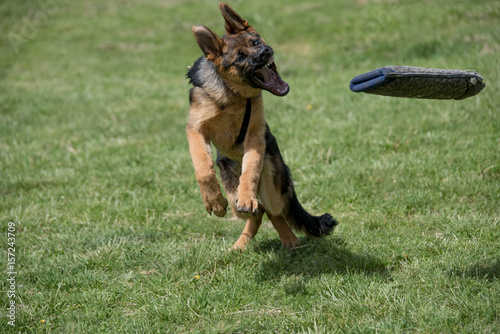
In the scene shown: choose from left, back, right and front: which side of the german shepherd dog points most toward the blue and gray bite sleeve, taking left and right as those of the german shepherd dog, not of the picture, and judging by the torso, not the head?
left

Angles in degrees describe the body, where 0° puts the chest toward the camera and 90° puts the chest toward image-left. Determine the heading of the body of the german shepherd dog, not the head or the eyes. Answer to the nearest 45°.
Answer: approximately 45°
